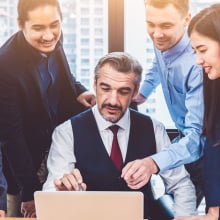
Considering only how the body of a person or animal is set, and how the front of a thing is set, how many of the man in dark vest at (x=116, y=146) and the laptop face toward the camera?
1

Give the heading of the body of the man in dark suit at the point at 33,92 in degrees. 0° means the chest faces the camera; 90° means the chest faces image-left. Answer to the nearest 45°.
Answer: approximately 315°

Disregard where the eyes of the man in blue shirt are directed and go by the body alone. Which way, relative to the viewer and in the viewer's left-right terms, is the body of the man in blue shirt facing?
facing the viewer and to the left of the viewer

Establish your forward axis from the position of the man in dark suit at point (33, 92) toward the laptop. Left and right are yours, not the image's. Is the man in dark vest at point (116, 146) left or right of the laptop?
left

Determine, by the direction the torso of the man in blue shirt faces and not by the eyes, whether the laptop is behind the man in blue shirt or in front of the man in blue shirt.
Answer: in front

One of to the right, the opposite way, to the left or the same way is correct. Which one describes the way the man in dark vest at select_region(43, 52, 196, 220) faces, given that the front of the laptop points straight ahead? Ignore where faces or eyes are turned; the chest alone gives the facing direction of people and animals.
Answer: the opposite way

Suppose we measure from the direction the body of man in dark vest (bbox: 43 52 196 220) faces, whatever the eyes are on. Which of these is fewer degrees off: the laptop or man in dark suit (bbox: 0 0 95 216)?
the laptop

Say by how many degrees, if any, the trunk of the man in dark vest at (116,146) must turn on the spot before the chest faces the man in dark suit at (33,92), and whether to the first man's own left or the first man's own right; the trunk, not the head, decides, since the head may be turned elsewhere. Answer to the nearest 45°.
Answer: approximately 90° to the first man's own right

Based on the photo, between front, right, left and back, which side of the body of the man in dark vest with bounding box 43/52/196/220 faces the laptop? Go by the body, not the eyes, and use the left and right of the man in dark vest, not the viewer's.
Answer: front

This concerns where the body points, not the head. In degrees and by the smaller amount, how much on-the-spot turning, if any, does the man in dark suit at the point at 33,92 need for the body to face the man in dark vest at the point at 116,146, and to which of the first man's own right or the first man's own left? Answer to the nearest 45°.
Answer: approximately 45° to the first man's own left

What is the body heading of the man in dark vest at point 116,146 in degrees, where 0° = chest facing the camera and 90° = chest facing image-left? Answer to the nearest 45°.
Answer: approximately 0°

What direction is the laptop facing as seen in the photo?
away from the camera

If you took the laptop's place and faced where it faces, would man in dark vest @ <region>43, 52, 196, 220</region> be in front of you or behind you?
in front

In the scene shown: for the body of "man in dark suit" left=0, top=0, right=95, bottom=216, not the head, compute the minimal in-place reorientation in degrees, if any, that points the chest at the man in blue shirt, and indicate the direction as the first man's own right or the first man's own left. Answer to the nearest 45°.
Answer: approximately 45° to the first man's own left

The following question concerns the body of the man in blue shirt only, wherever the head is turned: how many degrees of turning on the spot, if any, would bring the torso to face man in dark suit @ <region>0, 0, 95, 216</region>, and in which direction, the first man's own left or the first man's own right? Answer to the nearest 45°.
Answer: approximately 45° to the first man's own right

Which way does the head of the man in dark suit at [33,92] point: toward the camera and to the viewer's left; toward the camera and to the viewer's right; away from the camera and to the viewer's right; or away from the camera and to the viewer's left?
toward the camera and to the viewer's right

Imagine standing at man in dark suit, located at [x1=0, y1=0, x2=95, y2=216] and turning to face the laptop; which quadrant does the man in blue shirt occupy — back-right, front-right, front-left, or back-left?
front-left
